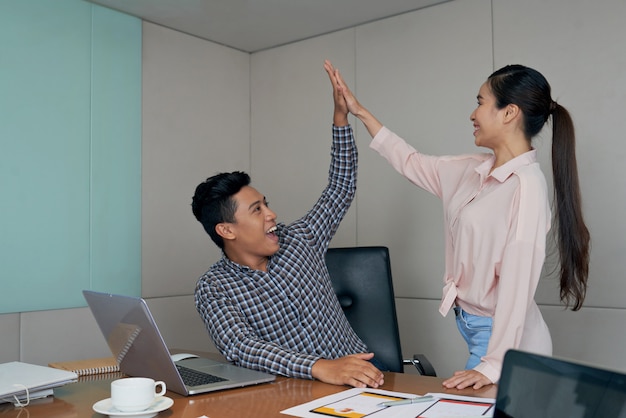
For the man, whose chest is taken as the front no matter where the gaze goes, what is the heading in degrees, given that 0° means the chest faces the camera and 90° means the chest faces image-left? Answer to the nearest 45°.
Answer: approximately 315°

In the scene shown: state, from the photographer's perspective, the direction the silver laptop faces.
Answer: facing away from the viewer and to the right of the viewer

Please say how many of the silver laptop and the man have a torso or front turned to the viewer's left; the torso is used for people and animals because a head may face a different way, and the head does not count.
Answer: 0

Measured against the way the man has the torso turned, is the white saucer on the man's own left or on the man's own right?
on the man's own right

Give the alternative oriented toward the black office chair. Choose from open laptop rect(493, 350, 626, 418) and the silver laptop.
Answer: the silver laptop

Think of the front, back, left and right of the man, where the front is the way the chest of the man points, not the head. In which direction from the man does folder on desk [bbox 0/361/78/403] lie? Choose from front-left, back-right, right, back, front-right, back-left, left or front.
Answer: right

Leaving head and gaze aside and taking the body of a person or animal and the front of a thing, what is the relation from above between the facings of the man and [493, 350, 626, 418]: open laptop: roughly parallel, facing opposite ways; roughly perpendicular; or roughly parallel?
roughly perpendicular

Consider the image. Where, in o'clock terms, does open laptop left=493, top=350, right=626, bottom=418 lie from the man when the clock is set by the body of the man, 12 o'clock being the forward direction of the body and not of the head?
The open laptop is roughly at 1 o'clock from the man.

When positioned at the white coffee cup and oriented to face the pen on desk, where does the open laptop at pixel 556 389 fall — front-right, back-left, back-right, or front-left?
front-right

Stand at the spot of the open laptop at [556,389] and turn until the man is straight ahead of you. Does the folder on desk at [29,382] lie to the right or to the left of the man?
left

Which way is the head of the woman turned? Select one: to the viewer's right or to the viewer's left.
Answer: to the viewer's left
